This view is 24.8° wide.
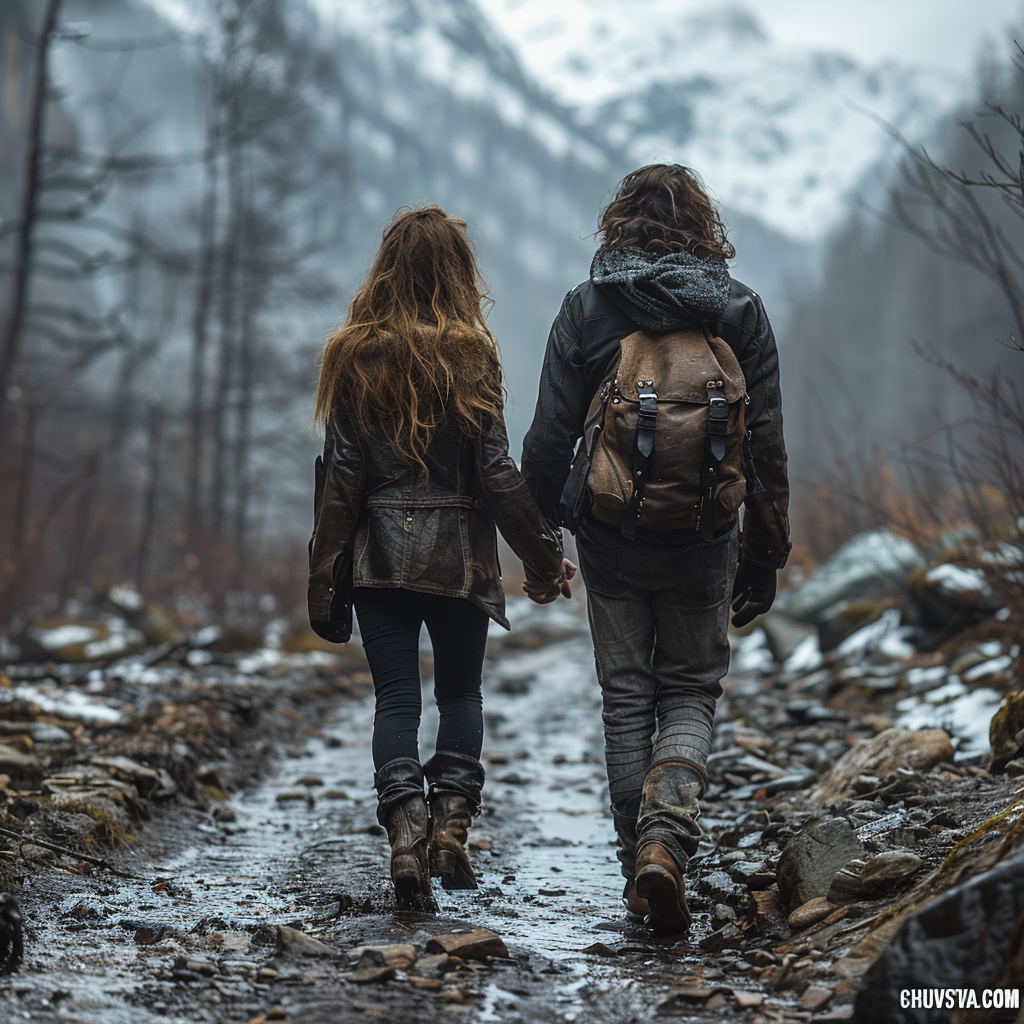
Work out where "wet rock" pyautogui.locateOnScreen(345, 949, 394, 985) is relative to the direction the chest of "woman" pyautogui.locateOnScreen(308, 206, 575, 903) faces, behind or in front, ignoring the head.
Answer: behind

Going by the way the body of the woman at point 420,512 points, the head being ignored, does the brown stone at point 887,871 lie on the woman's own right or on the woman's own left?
on the woman's own right

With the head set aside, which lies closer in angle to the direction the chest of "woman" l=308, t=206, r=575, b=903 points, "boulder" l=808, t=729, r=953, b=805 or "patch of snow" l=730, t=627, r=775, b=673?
the patch of snow

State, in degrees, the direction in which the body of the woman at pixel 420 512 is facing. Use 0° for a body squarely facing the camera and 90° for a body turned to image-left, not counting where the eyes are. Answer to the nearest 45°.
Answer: approximately 180°

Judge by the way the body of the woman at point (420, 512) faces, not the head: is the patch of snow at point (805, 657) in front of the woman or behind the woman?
in front

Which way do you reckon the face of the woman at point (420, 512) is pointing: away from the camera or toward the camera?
away from the camera
